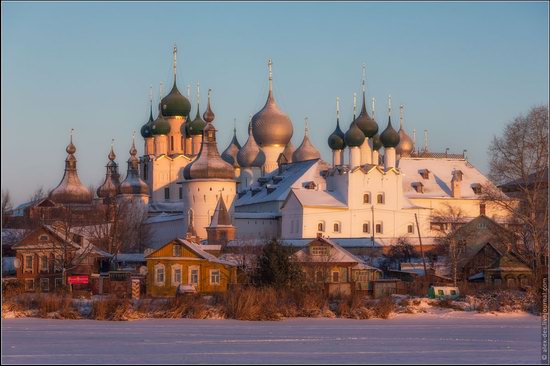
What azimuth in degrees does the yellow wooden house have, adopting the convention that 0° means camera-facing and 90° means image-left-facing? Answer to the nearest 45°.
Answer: approximately 0°

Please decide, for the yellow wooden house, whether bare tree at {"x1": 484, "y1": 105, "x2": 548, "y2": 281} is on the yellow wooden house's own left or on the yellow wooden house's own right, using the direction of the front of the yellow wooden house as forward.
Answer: on the yellow wooden house's own left

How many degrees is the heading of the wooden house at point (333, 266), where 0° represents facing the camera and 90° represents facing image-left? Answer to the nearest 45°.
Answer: approximately 0°

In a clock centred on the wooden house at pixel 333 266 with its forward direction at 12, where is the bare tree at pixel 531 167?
The bare tree is roughly at 10 o'clock from the wooden house.

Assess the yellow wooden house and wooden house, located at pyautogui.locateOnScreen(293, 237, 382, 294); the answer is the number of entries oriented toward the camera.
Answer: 2

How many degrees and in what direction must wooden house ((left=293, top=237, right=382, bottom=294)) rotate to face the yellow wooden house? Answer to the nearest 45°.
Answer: approximately 45° to its right

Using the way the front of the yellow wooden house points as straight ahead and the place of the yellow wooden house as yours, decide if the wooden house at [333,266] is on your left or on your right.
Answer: on your left
